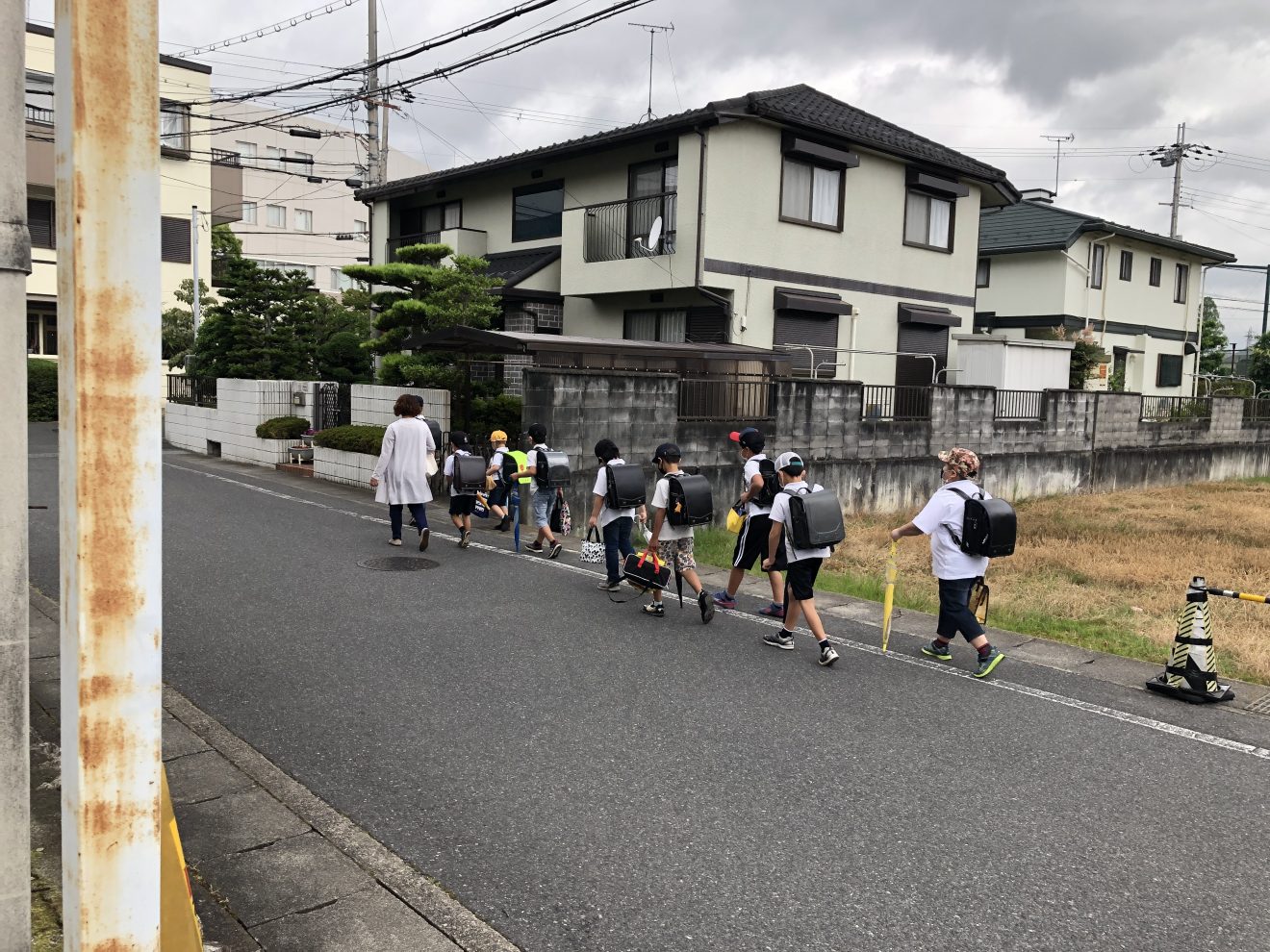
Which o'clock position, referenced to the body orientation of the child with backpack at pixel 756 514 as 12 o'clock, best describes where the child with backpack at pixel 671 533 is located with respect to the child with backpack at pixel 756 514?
the child with backpack at pixel 671 533 is roughly at 11 o'clock from the child with backpack at pixel 756 514.

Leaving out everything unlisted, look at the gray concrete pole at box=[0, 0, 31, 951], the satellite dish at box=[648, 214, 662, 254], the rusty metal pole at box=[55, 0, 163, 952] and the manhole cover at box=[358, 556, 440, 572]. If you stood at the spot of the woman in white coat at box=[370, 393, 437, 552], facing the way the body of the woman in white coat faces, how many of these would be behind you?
3

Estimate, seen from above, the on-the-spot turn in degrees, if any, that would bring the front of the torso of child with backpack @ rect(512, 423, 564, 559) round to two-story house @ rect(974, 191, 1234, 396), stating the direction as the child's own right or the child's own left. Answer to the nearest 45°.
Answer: approximately 135° to the child's own right

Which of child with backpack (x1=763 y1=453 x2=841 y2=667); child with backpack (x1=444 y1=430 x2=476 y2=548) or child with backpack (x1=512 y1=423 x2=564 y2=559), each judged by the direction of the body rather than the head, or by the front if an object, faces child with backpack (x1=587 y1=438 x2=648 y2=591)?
child with backpack (x1=763 y1=453 x2=841 y2=667)

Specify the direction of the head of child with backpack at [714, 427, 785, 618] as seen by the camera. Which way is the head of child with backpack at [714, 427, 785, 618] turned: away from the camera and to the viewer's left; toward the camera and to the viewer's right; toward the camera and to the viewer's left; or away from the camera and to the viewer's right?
away from the camera and to the viewer's left

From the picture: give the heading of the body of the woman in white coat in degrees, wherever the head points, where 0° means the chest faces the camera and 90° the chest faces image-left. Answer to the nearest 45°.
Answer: approximately 180°

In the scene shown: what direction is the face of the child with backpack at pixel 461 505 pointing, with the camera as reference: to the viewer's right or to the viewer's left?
to the viewer's left

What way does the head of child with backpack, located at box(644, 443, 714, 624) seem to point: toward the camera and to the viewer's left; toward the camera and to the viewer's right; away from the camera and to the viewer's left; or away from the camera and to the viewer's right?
away from the camera and to the viewer's left

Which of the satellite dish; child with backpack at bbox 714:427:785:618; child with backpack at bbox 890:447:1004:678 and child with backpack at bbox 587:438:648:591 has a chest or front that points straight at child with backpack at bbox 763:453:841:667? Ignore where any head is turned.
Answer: child with backpack at bbox 890:447:1004:678

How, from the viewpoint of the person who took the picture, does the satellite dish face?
facing to the left of the viewer

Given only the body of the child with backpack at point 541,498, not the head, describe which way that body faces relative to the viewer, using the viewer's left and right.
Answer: facing to the left of the viewer

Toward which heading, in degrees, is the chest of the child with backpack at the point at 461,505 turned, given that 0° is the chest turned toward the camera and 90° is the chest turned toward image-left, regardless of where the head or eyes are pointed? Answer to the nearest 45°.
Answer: approximately 135°

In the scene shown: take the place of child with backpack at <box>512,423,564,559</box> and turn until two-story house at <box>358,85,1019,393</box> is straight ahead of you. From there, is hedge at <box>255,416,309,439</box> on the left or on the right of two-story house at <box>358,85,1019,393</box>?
left

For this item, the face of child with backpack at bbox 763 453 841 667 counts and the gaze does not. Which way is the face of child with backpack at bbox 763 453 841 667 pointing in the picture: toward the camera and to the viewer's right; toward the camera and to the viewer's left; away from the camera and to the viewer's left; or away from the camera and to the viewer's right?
away from the camera and to the viewer's left

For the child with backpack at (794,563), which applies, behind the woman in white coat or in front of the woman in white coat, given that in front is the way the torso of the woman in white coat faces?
behind
